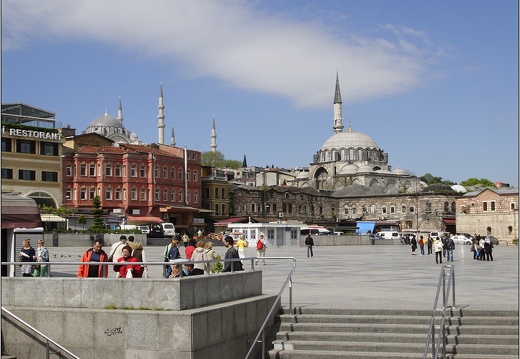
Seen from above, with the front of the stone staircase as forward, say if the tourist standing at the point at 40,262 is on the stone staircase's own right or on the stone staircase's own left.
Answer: on the stone staircase's own right

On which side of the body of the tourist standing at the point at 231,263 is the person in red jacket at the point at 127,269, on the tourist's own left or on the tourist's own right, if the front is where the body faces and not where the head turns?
on the tourist's own left

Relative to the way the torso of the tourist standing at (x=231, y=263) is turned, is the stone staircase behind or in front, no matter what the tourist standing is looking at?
behind

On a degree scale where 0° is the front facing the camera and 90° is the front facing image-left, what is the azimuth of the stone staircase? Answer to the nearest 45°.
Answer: approximately 0°

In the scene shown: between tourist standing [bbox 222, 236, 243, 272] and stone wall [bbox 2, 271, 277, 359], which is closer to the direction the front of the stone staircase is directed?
the stone wall

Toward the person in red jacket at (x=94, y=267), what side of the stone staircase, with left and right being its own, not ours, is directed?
right

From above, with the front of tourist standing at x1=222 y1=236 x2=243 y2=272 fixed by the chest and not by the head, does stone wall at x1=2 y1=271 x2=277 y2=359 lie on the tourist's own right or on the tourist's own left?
on the tourist's own left

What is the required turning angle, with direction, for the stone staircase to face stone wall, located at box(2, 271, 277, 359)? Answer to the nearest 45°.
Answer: approximately 45° to its right
